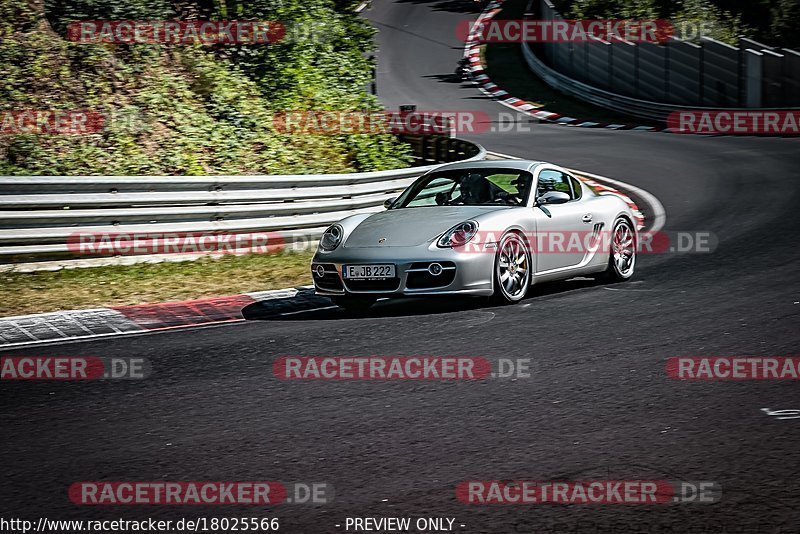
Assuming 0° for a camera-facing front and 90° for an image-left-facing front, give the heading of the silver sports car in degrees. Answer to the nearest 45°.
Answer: approximately 45°

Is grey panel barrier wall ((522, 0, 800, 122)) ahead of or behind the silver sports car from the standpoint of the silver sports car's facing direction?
behind

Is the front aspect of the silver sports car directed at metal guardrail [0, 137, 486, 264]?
no
